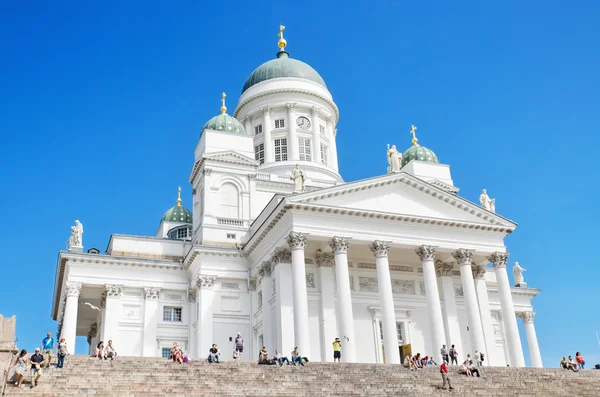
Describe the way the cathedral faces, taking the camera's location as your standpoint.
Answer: facing the viewer and to the right of the viewer

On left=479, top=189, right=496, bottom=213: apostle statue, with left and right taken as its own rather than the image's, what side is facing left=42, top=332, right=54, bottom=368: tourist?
right

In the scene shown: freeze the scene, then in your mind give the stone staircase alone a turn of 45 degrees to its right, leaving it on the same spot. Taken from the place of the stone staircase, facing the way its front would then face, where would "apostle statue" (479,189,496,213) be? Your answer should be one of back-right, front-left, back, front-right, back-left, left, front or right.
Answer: back

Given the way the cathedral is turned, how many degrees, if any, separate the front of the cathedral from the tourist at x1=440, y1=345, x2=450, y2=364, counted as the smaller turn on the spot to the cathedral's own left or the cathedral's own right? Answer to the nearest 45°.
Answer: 0° — it already faces them

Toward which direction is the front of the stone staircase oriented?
toward the camera

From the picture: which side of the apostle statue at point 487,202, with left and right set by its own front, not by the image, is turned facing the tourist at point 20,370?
right

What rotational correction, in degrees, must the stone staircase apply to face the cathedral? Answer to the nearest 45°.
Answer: approximately 180°

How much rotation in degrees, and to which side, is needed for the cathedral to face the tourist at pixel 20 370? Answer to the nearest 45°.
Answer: approximately 90° to its right

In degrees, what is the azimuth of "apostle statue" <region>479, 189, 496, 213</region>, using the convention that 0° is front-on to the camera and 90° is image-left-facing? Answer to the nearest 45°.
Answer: approximately 315°
